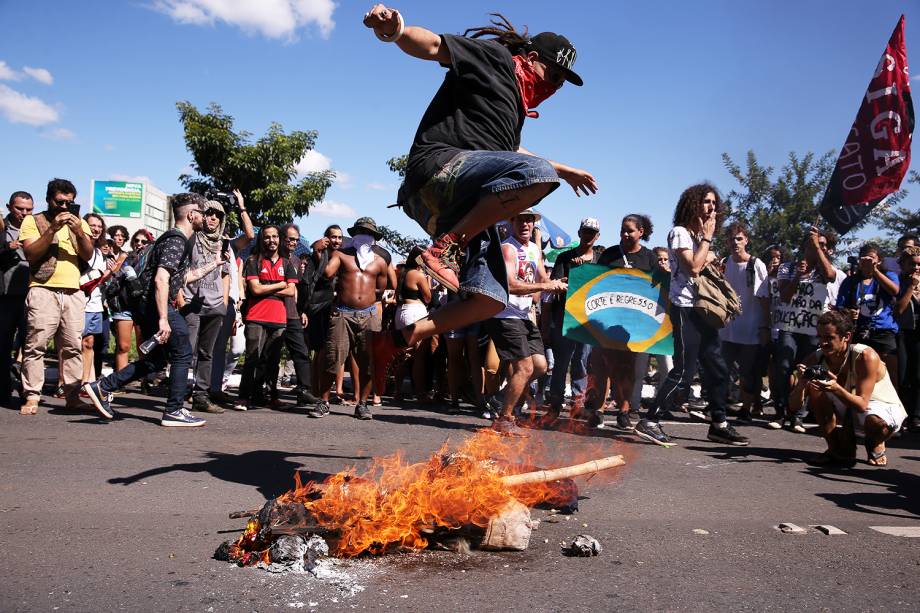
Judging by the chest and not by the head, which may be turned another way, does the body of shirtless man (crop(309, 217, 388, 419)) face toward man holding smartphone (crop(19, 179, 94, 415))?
no

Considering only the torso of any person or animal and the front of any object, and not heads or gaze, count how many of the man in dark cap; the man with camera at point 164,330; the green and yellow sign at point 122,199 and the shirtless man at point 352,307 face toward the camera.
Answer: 2

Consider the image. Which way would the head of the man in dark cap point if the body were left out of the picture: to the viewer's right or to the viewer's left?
to the viewer's right

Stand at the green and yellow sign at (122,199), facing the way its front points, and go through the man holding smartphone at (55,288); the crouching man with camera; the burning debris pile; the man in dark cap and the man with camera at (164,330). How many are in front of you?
5

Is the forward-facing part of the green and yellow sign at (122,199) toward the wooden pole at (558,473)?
yes

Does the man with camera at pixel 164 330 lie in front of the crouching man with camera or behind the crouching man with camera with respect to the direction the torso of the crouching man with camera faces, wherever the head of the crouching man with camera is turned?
in front

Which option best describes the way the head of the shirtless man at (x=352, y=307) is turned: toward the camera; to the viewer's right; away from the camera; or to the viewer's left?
toward the camera

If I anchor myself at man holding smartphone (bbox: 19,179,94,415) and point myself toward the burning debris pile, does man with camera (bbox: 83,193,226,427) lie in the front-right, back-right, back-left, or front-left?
front-left

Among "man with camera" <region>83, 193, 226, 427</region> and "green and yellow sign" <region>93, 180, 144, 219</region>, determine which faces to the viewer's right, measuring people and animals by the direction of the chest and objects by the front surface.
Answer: the man with camera

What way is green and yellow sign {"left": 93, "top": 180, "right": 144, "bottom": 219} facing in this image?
toward the camera

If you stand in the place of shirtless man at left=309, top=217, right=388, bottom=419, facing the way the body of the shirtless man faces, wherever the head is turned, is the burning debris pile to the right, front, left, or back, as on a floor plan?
front

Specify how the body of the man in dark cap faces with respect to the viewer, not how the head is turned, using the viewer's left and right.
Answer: facing to the right of the viewer

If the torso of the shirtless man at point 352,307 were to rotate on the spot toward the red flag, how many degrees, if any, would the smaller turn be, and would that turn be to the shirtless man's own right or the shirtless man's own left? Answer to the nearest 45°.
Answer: approximately 90° to the shirtless man's own left

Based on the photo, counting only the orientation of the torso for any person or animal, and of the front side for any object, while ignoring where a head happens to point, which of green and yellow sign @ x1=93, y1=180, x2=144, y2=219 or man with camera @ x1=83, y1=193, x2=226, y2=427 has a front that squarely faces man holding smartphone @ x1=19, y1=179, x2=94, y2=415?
the green and yellow sign

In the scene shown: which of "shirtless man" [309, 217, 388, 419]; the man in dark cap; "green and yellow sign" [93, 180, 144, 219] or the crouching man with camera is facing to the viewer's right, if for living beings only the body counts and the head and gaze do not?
the man in dark cap

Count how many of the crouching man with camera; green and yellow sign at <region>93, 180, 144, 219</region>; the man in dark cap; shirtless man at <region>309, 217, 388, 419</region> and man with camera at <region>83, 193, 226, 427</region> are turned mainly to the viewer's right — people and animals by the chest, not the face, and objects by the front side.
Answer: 2

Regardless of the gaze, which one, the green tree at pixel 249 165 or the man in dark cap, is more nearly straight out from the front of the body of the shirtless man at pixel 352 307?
the man in dark cap

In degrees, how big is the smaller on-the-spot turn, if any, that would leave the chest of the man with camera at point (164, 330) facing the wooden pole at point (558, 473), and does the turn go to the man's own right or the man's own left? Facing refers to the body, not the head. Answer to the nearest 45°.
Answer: approximately 45° to the man's own right
